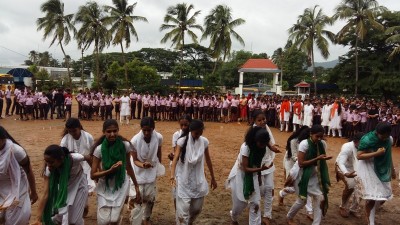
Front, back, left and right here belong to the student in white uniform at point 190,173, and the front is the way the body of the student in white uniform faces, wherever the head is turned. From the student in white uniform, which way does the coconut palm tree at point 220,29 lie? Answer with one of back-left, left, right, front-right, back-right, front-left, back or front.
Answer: back

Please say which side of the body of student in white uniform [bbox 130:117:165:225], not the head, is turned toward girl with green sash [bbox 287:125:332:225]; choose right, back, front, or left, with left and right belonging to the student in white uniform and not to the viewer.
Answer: left

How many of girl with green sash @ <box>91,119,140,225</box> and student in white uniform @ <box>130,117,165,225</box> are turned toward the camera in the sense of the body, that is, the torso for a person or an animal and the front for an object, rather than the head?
2

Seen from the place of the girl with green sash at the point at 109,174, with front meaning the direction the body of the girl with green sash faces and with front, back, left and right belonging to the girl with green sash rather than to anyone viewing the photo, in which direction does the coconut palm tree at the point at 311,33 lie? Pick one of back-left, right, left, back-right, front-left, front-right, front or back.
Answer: back-left

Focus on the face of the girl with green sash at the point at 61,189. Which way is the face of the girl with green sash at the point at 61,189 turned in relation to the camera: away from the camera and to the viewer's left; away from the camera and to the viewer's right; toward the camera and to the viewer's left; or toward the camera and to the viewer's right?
toward the camera and to the viewer's left

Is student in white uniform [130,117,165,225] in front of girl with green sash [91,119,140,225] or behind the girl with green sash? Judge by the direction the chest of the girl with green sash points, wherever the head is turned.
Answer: behind

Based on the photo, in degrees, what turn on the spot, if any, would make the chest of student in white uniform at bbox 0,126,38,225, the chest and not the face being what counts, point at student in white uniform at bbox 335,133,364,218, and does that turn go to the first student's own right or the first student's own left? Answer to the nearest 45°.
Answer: approximately 135° to the first student's own left

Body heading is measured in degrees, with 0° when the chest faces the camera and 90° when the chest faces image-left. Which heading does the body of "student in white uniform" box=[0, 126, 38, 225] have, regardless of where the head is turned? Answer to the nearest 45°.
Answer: approximately 45°

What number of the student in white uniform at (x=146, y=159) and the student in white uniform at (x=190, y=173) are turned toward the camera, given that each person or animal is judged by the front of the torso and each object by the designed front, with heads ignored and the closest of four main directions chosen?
2

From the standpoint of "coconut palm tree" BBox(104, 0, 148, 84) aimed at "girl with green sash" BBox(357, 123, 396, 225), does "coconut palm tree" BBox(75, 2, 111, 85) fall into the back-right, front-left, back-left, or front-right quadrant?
back-right

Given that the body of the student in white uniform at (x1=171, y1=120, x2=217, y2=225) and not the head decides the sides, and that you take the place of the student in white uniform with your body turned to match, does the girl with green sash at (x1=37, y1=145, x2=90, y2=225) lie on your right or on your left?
on your right

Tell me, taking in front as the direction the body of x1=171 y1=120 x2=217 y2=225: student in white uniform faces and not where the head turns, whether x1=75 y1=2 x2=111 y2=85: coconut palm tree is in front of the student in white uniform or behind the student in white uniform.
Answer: behind
